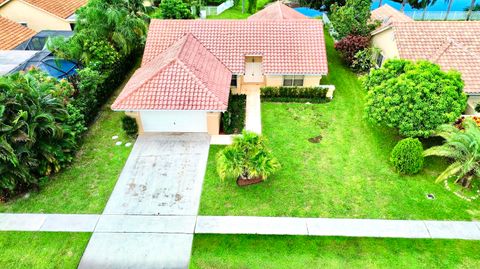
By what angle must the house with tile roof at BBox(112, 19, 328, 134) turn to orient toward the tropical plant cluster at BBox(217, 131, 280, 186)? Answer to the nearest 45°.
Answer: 0° — it already faces it

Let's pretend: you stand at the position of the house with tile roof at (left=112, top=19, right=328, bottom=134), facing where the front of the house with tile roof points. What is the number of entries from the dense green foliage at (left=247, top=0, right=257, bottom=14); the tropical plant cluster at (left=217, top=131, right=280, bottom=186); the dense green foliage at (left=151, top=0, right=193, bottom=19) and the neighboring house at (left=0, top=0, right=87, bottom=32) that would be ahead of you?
1

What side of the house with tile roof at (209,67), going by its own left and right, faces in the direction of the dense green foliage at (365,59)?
left

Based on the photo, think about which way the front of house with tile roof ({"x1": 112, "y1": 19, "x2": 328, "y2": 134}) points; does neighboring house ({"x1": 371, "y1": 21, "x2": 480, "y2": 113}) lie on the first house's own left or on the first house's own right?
on the first house's own left

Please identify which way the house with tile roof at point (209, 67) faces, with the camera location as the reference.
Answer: facing the viewer

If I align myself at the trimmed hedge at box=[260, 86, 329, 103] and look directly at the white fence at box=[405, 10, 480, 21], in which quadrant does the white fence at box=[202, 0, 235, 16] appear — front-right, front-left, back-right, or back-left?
front-left

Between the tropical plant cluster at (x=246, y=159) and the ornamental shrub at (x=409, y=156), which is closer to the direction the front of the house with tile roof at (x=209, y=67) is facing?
the tropical plant cluster

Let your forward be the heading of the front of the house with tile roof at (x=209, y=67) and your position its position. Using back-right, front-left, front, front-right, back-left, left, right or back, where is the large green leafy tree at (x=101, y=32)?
right

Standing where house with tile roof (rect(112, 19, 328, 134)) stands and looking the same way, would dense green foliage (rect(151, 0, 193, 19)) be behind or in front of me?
behind

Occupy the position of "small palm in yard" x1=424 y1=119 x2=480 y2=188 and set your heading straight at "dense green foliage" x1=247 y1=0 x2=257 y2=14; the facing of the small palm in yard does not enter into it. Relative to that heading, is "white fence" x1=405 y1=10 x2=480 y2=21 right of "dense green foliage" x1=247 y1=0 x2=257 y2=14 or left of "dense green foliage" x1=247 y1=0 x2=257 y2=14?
right

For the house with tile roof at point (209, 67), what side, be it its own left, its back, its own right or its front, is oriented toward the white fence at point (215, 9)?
back

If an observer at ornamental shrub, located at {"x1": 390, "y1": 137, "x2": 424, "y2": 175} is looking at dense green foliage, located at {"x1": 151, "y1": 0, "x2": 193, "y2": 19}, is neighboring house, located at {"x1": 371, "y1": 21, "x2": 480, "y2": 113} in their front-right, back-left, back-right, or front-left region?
front-right

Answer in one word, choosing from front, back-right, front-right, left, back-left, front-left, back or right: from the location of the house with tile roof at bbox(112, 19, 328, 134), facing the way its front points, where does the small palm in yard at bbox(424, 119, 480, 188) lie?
front-left

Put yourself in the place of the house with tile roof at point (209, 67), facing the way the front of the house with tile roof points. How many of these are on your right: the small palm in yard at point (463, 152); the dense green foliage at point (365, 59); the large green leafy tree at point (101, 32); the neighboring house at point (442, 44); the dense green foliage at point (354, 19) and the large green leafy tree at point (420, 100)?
1

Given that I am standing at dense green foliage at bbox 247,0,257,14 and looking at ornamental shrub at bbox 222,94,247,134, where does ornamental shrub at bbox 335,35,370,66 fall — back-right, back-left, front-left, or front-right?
front-left

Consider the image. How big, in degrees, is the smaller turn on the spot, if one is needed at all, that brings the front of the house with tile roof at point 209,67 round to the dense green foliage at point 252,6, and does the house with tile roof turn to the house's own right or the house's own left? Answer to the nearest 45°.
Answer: approximately 180°

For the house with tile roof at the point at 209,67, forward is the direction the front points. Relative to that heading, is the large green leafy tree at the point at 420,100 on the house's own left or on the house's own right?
on the house's own left

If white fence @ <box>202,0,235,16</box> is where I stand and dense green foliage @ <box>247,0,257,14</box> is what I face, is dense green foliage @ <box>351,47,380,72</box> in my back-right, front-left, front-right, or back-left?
front-right

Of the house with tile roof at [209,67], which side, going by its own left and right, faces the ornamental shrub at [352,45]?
left

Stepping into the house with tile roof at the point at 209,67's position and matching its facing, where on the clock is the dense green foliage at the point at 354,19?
The dense green foliage is roughly at 8 o'clock from the house with tile roof.
